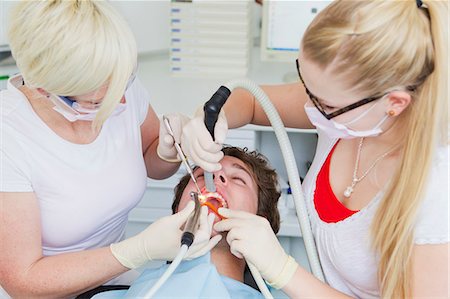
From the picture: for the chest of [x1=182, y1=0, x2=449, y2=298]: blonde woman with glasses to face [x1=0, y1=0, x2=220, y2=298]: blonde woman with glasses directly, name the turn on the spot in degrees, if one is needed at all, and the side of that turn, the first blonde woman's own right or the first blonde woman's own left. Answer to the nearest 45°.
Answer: approximately 45° to the first blonde woman's own right

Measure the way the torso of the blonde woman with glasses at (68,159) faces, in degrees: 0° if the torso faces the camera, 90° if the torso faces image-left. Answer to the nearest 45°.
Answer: approximately 315°

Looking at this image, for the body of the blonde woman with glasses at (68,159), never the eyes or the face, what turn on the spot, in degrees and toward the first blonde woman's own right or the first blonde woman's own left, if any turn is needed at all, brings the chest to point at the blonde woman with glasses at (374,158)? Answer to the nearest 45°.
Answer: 0° — they already face them

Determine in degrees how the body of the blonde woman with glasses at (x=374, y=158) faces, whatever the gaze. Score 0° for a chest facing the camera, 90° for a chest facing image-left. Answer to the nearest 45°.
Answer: approximately 45°
